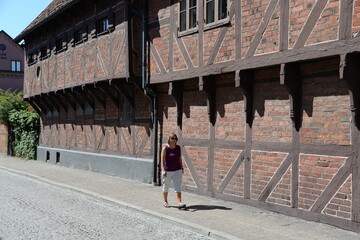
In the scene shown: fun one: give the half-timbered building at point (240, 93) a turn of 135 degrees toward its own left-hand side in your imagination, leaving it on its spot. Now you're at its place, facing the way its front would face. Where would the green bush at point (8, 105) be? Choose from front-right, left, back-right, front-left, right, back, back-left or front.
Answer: back-left

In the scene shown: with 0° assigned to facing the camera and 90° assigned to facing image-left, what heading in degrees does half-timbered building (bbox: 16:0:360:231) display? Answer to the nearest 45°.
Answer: approximately 45°

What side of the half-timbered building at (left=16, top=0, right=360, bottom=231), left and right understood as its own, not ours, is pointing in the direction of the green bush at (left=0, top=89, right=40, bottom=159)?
right
